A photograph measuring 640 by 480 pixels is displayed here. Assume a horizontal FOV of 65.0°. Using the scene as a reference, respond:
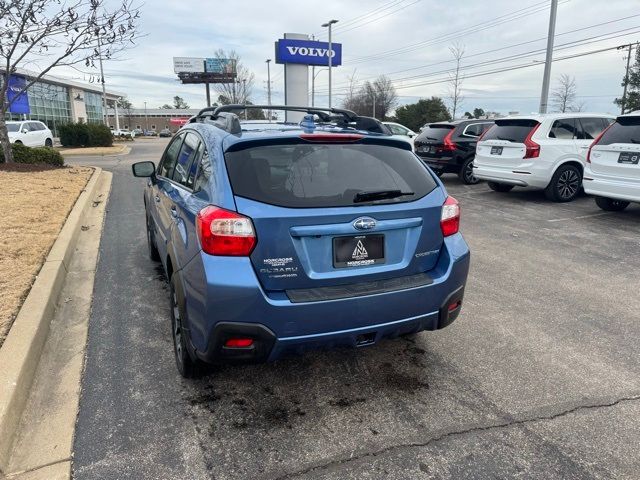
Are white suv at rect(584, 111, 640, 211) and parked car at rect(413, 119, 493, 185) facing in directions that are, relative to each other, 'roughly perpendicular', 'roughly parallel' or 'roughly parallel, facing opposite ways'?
roughly parallel

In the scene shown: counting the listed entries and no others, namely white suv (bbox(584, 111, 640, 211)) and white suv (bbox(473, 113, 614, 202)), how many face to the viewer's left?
0

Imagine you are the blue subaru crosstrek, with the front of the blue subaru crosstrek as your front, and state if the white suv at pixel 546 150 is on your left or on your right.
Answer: on your right

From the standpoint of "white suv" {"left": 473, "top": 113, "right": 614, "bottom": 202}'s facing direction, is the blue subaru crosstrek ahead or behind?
behind

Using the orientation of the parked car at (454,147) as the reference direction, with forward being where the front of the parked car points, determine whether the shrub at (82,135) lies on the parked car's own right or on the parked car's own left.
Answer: on the parked car's own left

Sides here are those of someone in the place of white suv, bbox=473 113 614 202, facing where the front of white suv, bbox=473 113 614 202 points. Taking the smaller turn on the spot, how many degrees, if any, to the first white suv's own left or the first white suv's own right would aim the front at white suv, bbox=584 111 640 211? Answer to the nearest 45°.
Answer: approximately 90° to the first white suv's own right

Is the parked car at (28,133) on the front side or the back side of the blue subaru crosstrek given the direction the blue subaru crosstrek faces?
on the front side

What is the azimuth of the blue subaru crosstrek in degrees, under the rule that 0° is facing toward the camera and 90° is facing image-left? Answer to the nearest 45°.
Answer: approximately 135°

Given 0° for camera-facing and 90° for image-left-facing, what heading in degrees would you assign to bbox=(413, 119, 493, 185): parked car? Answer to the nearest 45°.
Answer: approximately 225°

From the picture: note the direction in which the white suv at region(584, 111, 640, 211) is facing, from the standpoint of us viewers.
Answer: facing away from the viewer and to the right of the viewer

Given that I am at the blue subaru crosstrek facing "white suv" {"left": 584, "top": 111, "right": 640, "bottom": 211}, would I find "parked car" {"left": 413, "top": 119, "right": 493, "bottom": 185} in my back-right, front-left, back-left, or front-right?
front-left

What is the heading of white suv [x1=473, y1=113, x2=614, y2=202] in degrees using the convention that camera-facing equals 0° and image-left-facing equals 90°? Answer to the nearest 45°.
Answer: approximately 225°

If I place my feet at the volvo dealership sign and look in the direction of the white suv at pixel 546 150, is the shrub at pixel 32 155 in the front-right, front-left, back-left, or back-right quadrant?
front-right

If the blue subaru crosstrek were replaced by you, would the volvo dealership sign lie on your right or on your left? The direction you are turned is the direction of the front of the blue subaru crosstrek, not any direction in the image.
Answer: on your right
